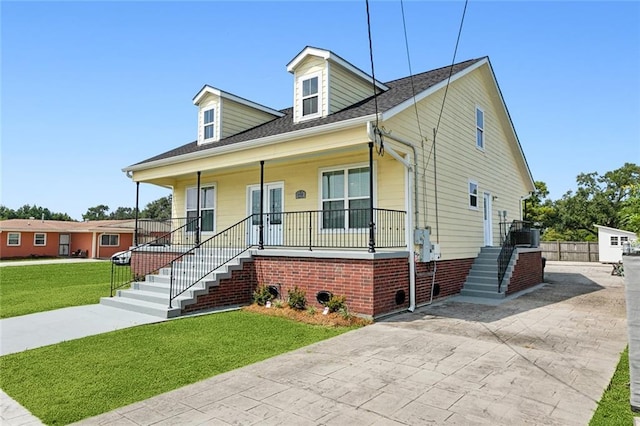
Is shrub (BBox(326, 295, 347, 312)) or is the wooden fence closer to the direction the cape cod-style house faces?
the shrub

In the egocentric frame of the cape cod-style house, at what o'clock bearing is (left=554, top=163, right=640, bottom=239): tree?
The tree is roughly at 6 o'clock from the cape cod-style house.

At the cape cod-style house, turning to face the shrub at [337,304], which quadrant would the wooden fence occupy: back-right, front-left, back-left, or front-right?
back-left

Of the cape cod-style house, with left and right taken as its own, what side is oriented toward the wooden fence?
back

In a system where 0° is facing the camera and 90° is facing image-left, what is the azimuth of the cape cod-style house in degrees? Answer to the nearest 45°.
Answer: approximately 45°

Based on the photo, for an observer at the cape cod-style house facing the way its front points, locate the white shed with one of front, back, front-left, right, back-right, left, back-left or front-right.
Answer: back

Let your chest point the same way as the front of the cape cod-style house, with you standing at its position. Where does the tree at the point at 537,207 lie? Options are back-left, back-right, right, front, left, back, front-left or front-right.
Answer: back

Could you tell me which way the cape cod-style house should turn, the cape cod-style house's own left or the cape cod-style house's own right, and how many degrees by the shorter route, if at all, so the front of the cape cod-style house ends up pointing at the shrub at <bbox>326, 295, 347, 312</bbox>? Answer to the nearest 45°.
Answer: approximately 45° to the cape cod-style house's own left

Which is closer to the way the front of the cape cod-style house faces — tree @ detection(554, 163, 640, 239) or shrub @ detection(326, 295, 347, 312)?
the shrub
